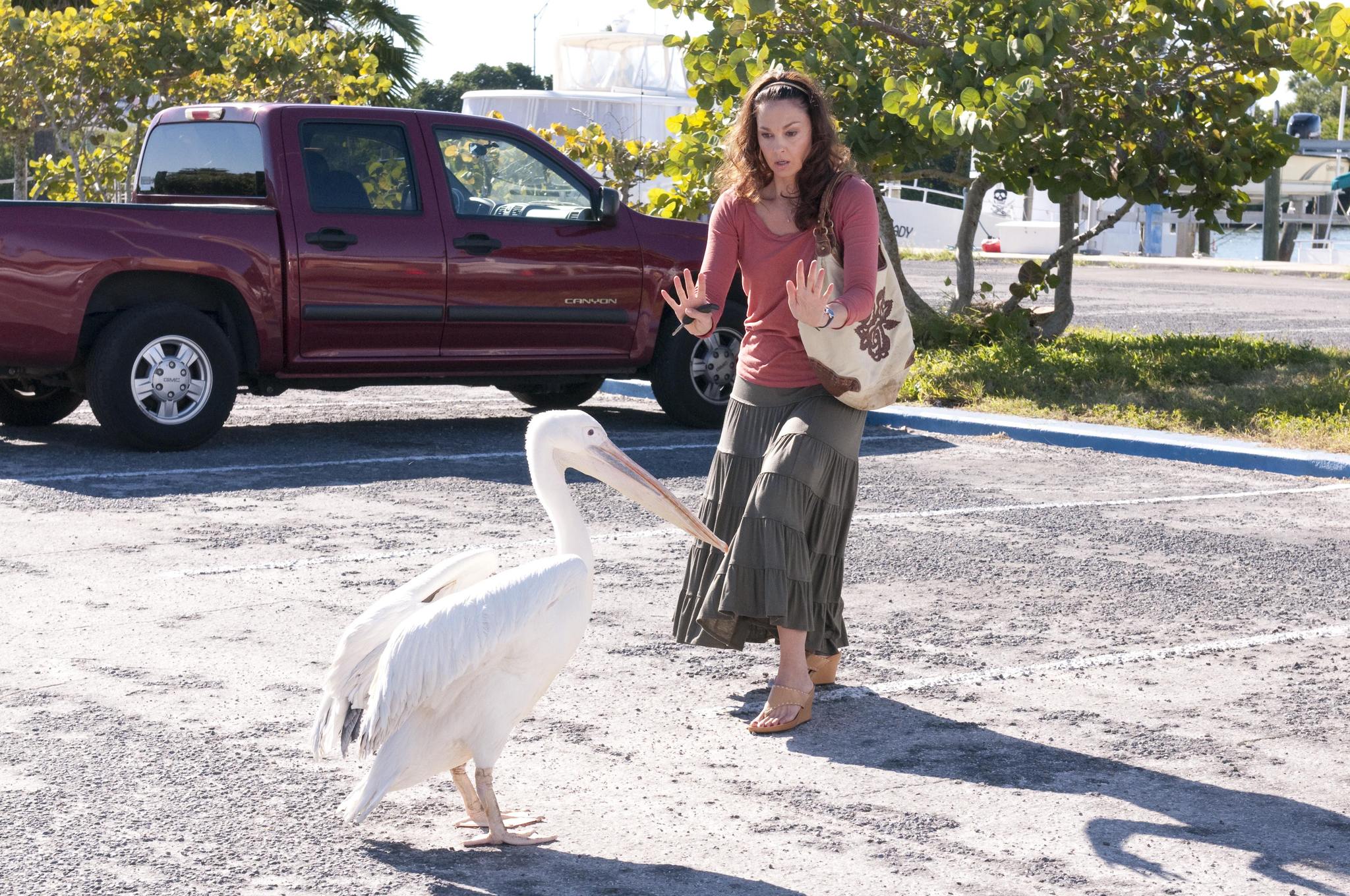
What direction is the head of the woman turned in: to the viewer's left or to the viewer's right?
to the viewer's left

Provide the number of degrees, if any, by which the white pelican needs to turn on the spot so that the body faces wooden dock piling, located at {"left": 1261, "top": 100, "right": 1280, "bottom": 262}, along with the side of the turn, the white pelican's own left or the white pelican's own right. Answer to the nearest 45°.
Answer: approximately 45° to the white pelican's own left

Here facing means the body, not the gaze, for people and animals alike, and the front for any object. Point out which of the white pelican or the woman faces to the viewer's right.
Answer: the white pelican

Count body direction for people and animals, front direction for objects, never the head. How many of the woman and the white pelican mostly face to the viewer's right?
1

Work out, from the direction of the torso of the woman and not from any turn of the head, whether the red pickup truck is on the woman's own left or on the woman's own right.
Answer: on the woman's own right

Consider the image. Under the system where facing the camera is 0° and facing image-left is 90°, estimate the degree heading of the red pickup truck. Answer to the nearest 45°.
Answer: approximately 225°

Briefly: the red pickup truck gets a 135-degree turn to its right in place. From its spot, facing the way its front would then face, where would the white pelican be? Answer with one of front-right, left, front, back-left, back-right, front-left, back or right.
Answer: front

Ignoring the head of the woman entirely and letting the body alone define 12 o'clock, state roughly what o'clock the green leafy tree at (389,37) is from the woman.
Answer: The green leafy tree is roughly at 4 o'clock from the woman.

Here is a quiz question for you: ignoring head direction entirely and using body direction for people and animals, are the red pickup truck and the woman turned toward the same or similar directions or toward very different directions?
very different directions

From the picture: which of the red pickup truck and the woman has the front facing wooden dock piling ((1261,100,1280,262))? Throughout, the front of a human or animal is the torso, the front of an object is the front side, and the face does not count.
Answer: the red pickup truck

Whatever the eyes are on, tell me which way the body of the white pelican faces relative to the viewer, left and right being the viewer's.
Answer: facing to the right of the viewer
